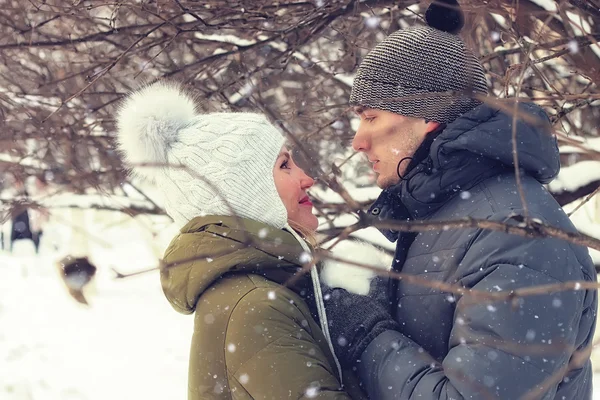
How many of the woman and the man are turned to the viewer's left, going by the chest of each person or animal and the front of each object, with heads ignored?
1

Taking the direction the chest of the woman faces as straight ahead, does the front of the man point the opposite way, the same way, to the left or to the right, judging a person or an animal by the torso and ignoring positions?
the opposite way

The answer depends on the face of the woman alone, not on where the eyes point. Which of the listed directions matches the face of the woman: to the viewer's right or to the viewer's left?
to the viewer's right

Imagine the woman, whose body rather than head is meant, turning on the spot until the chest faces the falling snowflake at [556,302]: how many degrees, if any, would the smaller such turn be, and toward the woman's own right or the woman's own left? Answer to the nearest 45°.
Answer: approximately 45° to the woman's own right

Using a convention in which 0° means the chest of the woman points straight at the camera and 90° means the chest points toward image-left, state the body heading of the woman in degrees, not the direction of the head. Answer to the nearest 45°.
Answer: approximately 270°

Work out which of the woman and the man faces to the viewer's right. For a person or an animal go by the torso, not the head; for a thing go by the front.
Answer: the woman

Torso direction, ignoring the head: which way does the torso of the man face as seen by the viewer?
to the viewer's left
